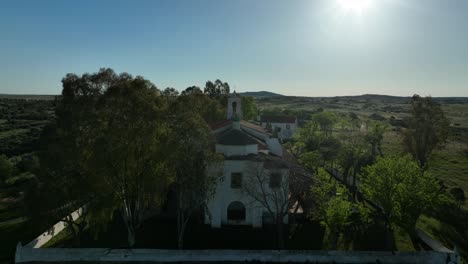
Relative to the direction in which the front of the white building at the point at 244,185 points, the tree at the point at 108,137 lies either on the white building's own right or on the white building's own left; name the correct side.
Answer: on the white building's own right

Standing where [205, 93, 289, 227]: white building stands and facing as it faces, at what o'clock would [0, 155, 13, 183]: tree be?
The tree is roughly at 4 o'clock from the white building.

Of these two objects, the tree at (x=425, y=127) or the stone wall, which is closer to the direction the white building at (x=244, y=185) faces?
the stone wall

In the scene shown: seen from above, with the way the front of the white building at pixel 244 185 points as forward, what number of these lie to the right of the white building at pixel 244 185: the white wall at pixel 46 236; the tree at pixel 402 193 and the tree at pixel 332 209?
1

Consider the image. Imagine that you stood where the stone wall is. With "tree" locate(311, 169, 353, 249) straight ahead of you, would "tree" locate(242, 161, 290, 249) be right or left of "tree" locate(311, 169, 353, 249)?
left

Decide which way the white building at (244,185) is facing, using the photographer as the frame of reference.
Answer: facing the viewer

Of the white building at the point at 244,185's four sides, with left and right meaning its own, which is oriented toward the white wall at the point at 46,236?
right

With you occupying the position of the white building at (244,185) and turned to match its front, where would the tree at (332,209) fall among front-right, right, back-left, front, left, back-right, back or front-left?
front-left

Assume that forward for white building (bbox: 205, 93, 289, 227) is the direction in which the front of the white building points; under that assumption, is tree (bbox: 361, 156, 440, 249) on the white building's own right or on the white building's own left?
on the white building's own left

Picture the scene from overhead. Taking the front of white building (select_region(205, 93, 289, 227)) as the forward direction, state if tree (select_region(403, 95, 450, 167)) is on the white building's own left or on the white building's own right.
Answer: on the white building's own left

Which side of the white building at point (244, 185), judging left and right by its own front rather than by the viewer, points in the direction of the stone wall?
front
